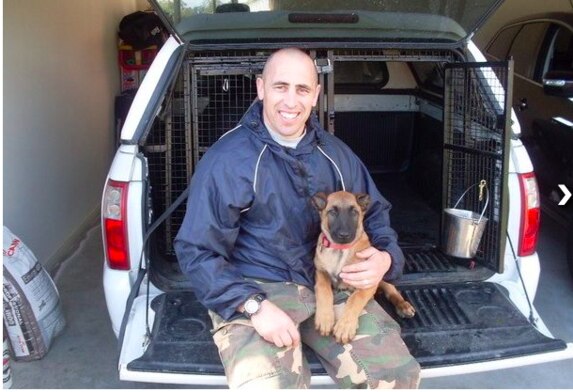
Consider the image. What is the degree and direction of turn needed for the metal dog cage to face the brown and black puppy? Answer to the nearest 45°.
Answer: approximately 45° to its left

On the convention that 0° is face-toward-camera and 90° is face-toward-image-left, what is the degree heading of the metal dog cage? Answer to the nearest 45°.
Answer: approximately 0°

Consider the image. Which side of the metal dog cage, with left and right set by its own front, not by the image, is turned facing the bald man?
front

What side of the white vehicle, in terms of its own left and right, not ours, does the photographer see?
back
